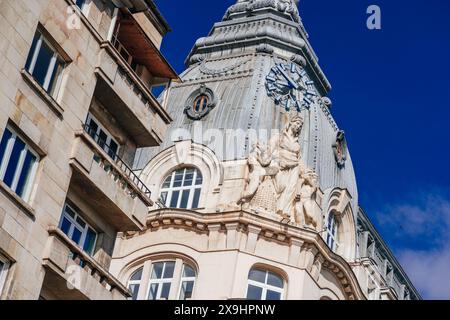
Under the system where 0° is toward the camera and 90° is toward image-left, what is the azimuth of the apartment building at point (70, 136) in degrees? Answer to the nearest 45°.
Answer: approximately 315°

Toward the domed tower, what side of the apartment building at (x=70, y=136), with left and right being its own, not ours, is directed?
left
